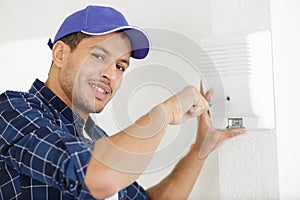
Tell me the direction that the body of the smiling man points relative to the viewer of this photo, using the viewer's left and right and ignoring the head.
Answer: facing the viewer and to the right of the viewer
